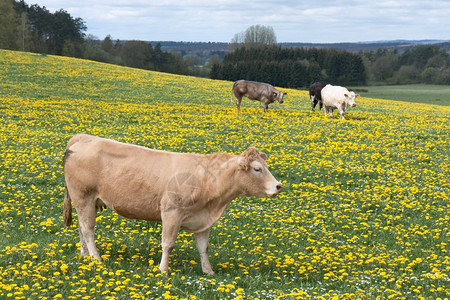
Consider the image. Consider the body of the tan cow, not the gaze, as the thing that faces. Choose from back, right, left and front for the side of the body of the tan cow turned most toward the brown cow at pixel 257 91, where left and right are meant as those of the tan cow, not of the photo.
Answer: left

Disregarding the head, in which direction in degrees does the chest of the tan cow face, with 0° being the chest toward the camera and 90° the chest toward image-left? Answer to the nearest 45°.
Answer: approximately 270°

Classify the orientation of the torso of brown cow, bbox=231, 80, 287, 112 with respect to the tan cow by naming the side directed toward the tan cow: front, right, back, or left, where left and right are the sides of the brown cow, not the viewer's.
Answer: right

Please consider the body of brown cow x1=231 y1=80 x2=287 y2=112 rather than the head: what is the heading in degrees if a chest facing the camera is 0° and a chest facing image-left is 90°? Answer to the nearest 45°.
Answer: approximately 270°

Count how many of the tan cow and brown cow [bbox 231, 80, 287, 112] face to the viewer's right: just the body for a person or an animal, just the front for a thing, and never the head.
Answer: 2
